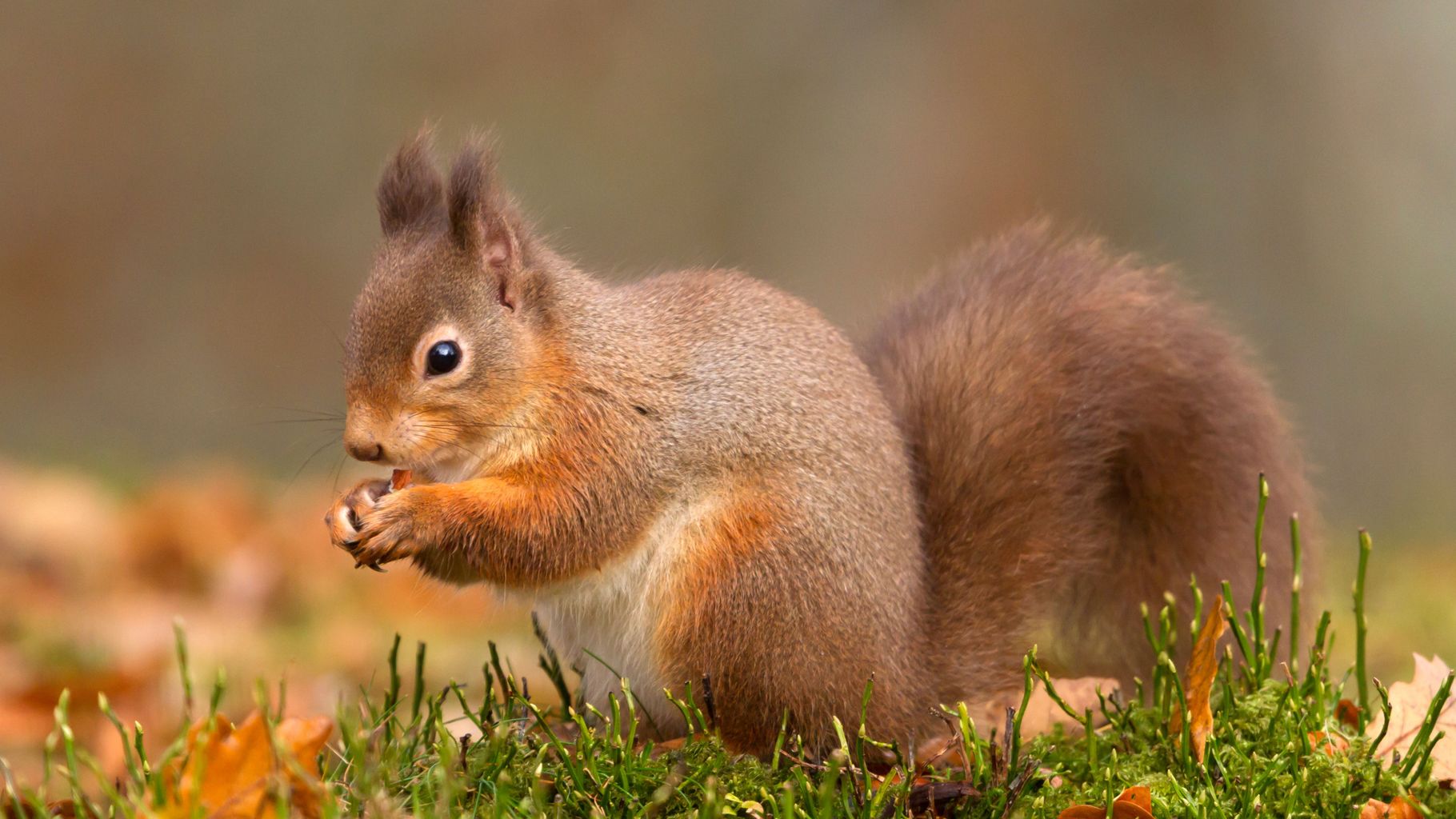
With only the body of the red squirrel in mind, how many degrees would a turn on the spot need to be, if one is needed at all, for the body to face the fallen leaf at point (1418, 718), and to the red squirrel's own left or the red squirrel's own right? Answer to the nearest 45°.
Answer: approximately 180°

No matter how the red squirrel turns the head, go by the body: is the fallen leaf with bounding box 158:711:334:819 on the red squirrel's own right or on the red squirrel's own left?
on the red squirrel's own left

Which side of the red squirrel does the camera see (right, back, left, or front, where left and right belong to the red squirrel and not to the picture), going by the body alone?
left
